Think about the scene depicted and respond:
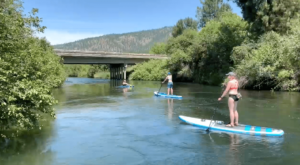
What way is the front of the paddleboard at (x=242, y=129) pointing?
to the viewer's left
